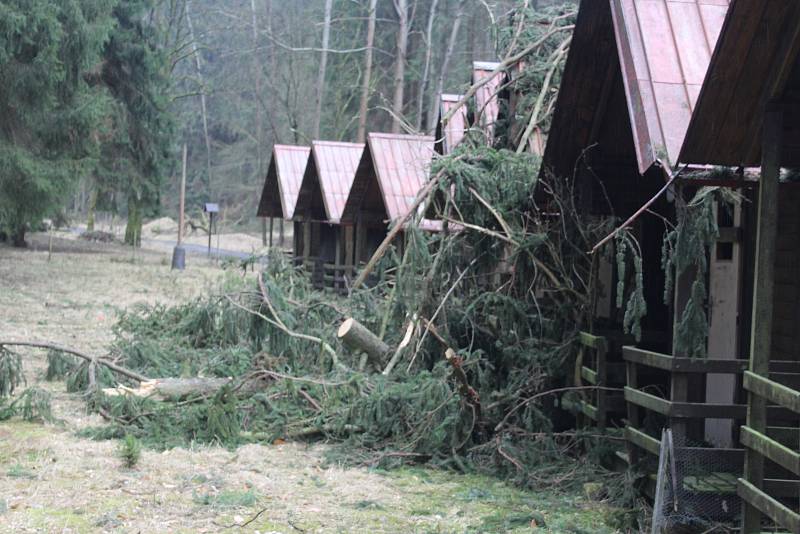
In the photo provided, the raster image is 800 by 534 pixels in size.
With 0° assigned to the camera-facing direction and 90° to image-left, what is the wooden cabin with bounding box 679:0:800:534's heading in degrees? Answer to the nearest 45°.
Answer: approximately 45°

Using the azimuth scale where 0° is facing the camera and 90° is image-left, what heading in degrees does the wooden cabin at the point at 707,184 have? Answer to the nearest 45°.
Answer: approximately 45°

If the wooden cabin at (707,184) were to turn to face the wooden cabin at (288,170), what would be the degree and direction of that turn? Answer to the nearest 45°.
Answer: approximately 90° to its right

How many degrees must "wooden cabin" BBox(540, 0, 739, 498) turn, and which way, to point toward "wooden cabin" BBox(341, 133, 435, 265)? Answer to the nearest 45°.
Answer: approximately 90° to its right

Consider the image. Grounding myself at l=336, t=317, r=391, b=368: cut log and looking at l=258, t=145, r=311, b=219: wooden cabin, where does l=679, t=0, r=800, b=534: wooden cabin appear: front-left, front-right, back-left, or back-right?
back-right

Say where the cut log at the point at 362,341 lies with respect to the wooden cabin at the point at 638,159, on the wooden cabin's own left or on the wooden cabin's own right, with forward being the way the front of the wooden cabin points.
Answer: on the wooden cabin's own right
